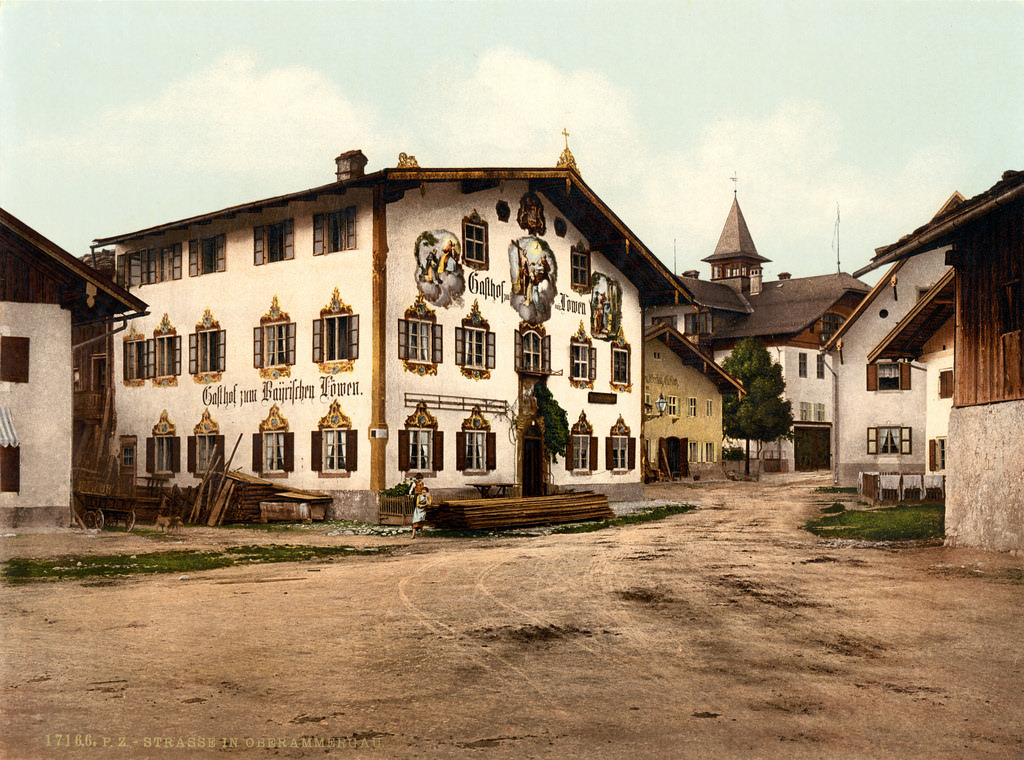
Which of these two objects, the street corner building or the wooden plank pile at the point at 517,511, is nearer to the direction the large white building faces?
the wooden plank pile

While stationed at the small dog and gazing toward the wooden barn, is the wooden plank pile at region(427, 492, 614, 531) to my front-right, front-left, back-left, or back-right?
front-left

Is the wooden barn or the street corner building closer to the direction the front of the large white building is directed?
the wooden barn

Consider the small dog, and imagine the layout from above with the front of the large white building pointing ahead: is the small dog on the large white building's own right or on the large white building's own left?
on the large white building's own right

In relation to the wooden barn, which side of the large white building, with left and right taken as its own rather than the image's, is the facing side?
front

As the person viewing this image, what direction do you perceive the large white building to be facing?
facing the viewer and to the right of the viewer
